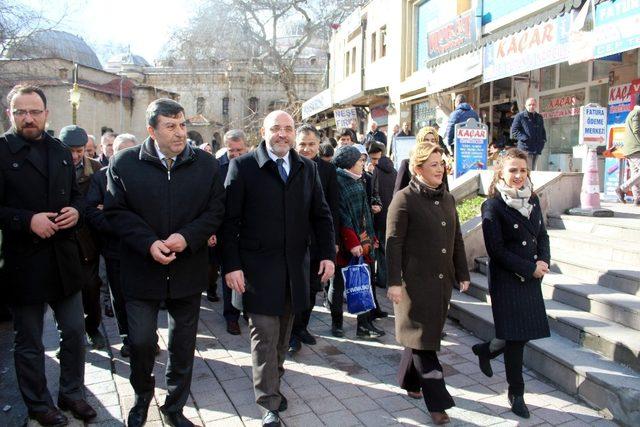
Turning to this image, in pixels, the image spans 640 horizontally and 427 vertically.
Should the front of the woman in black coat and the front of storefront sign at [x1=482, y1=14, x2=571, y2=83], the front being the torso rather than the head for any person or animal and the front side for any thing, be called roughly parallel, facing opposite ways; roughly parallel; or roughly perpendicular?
roughly perpendicular

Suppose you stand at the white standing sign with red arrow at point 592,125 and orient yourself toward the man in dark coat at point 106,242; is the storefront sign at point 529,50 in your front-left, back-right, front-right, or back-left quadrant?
back-right

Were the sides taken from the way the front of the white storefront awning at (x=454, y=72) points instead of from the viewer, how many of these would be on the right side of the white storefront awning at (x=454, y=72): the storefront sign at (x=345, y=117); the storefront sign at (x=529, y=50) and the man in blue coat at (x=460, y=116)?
1

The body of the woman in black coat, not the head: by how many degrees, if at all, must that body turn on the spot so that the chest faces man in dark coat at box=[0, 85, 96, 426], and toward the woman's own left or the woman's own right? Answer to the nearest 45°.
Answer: approximately 90° to the woman's own right

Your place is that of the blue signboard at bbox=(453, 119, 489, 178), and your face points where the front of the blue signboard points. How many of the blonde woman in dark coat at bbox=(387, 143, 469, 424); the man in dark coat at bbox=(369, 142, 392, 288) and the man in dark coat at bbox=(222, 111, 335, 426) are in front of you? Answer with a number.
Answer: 3

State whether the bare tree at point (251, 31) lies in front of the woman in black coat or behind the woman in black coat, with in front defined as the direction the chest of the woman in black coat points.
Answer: behind

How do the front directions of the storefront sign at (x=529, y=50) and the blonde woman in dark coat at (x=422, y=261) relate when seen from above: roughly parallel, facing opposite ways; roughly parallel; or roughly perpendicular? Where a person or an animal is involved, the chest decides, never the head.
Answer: roughly perpendicular

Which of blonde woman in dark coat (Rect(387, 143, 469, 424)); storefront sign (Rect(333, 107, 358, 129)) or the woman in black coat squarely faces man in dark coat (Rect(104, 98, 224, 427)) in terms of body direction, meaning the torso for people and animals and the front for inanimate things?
the storefront sign

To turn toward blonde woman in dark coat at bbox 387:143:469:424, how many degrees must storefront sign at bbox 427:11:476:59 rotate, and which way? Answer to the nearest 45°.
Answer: approximately 45° to its left

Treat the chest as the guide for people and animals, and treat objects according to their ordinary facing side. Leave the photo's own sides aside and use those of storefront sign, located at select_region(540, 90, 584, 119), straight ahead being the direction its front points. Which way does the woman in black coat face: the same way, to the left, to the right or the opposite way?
to the left
